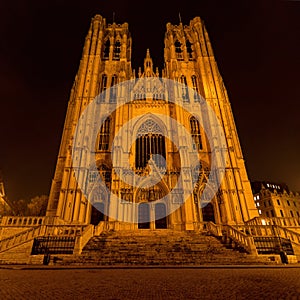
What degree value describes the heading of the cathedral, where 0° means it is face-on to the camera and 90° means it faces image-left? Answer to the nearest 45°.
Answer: approximately 0°

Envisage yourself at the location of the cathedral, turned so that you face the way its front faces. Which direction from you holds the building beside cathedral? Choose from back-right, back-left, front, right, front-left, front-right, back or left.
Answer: back-left
